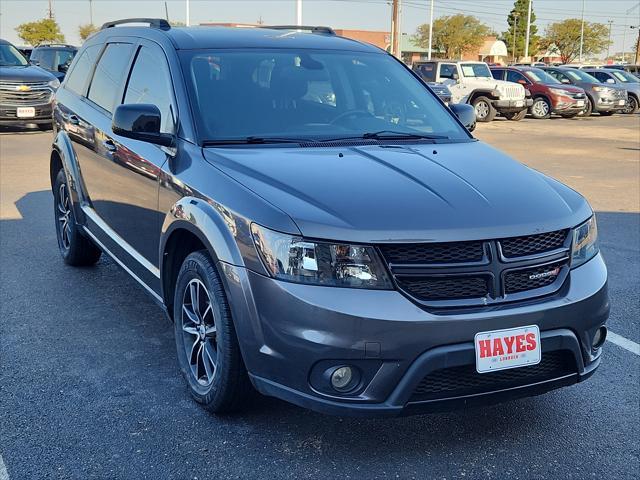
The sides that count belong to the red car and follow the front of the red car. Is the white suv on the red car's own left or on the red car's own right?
on the red car's own right

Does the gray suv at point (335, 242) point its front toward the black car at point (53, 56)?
no

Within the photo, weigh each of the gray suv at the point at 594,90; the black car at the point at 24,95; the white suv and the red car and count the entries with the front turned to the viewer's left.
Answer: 0

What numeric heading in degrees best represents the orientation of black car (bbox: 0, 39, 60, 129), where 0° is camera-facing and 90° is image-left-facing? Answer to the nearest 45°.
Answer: approximately 315°

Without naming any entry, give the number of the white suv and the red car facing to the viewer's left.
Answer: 0

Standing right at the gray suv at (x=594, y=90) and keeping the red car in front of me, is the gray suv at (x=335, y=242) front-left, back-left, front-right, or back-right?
front-left

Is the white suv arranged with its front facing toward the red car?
no

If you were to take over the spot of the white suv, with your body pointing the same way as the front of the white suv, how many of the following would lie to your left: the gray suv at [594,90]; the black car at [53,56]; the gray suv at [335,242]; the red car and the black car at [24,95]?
2

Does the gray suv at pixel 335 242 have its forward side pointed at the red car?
no

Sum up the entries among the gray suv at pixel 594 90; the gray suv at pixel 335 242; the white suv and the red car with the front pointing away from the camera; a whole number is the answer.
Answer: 0

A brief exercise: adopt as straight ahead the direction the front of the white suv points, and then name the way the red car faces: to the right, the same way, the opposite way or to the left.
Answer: the same way

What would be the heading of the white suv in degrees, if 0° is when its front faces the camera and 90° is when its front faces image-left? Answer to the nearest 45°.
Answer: approximately 315°

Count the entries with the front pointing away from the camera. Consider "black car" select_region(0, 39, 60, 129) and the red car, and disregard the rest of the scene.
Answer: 0

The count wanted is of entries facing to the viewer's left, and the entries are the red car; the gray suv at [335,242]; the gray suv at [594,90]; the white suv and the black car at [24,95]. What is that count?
0

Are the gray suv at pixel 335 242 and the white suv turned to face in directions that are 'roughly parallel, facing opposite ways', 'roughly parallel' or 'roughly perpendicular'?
roughly parallel

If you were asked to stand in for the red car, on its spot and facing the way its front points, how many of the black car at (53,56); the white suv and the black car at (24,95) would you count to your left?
0

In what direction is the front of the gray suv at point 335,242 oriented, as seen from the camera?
facing the viewer and to the right of the viewer

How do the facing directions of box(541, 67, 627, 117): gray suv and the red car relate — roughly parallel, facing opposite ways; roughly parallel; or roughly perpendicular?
roughly parallel

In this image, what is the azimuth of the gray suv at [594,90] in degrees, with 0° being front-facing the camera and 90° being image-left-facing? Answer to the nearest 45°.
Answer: approximately 315°
